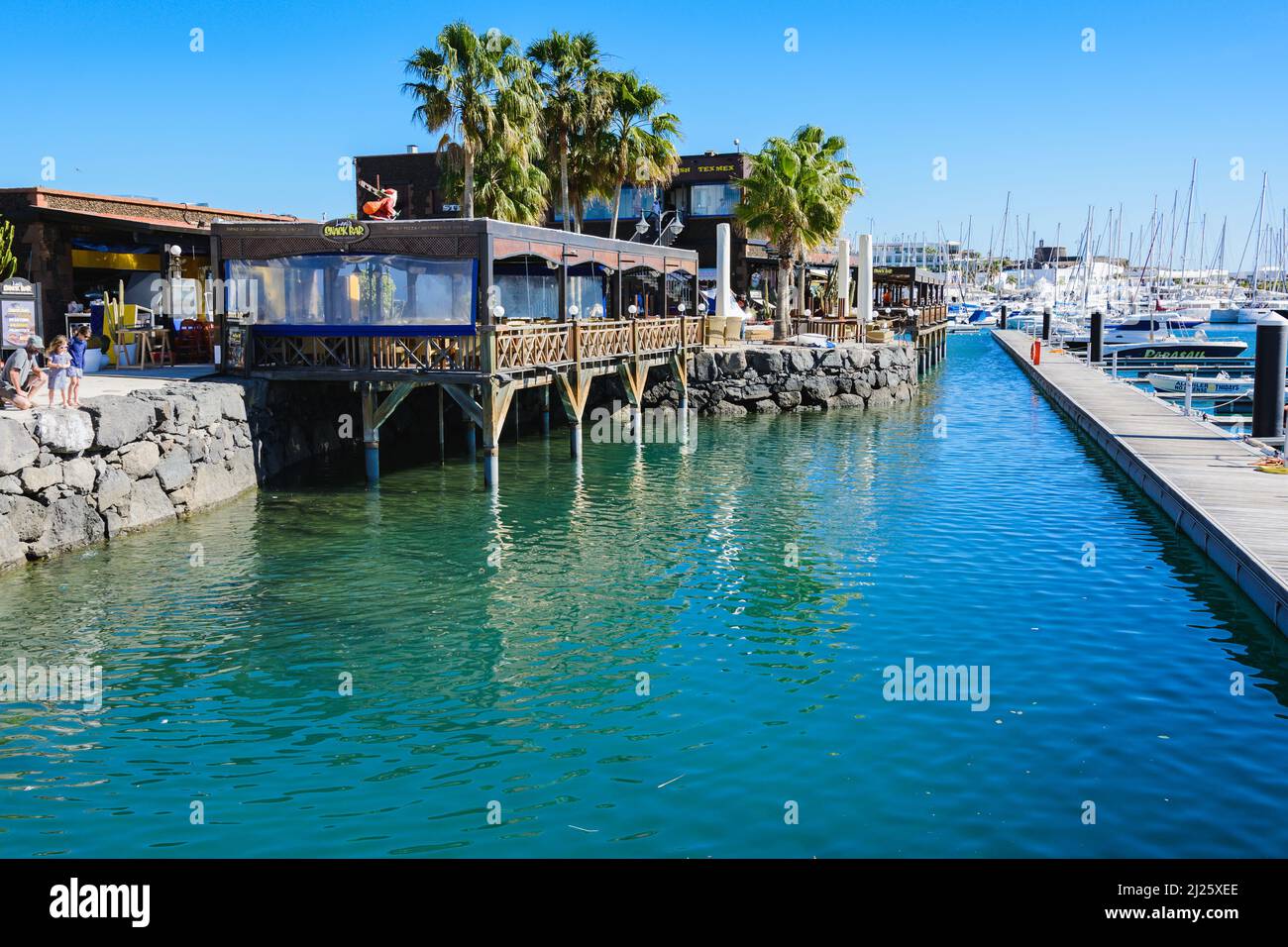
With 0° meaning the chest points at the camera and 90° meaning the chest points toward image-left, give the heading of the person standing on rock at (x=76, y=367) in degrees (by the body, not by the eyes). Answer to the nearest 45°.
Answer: approximately 315°

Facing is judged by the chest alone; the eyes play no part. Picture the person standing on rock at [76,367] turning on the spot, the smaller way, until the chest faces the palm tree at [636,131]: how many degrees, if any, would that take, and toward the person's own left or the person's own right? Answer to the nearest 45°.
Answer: approximately 90° to the person's own left

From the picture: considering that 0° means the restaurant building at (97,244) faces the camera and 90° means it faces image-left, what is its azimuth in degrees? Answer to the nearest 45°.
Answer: approximately 315°

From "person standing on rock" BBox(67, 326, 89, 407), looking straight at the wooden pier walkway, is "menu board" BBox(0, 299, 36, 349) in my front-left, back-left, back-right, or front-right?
back-left

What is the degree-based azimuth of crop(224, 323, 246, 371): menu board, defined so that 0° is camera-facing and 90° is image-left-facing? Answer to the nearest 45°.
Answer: approximately 0°

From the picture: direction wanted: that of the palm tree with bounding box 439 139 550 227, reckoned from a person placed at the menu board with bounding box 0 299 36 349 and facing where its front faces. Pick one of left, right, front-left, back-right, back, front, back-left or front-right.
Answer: back-left

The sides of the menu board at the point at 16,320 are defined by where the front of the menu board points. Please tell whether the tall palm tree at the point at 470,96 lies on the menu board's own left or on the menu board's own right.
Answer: on the menu board's own left

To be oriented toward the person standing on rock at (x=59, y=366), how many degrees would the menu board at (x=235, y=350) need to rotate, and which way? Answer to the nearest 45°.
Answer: approximately 45° to its right

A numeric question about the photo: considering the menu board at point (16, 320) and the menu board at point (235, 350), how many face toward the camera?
2
